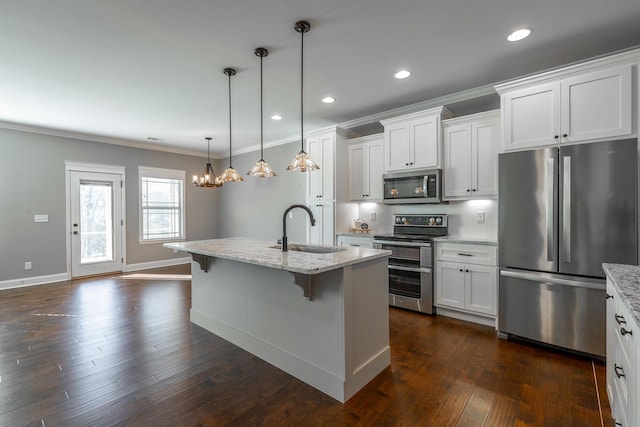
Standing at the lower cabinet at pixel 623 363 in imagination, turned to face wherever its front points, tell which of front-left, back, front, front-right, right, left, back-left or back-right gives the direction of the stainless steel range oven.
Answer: front-right

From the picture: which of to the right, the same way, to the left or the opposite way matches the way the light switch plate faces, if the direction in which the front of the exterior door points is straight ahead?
the same way

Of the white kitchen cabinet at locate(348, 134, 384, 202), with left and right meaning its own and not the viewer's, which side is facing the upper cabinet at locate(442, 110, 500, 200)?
left

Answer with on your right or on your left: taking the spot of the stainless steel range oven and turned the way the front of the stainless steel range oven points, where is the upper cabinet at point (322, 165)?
on your right

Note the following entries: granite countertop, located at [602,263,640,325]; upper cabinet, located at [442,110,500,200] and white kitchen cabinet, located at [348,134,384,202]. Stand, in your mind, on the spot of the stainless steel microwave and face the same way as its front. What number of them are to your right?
1

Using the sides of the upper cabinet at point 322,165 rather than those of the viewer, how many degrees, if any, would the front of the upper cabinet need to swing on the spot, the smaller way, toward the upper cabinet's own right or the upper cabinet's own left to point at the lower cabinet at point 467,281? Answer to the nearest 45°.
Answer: approximately 90° to the upper cabinet's own left

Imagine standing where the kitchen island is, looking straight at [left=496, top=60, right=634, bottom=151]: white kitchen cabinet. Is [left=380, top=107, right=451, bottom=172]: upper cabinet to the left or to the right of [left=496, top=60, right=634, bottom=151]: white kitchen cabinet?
left

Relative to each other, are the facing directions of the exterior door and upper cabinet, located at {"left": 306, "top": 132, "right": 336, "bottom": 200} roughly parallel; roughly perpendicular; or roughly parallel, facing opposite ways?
roughly perpendicular

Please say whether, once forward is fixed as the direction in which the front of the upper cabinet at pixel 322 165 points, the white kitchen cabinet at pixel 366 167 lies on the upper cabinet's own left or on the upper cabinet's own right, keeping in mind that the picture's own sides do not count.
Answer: on the upper cabinet's own left

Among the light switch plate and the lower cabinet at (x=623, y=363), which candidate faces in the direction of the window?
the lower cabinet

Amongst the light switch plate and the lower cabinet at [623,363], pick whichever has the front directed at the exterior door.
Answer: the lower cabinet

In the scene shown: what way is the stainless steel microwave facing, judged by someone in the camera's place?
facing the viewer and to the left of the viewer

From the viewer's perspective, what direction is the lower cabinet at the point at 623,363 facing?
to the viewer's left

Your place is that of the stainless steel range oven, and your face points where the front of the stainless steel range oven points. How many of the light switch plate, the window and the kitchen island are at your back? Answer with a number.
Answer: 0

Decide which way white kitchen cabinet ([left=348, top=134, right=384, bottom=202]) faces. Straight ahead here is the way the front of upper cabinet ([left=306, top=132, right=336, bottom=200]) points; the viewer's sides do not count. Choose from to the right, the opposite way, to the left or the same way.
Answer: the same way

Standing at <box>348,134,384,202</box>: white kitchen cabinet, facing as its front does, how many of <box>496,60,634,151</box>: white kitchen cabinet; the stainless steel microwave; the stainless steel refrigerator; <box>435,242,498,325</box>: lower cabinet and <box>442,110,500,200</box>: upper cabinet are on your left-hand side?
5

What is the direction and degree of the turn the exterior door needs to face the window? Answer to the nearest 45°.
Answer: approximately 90° to its left

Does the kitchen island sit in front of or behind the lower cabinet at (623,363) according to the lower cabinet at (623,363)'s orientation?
in front
